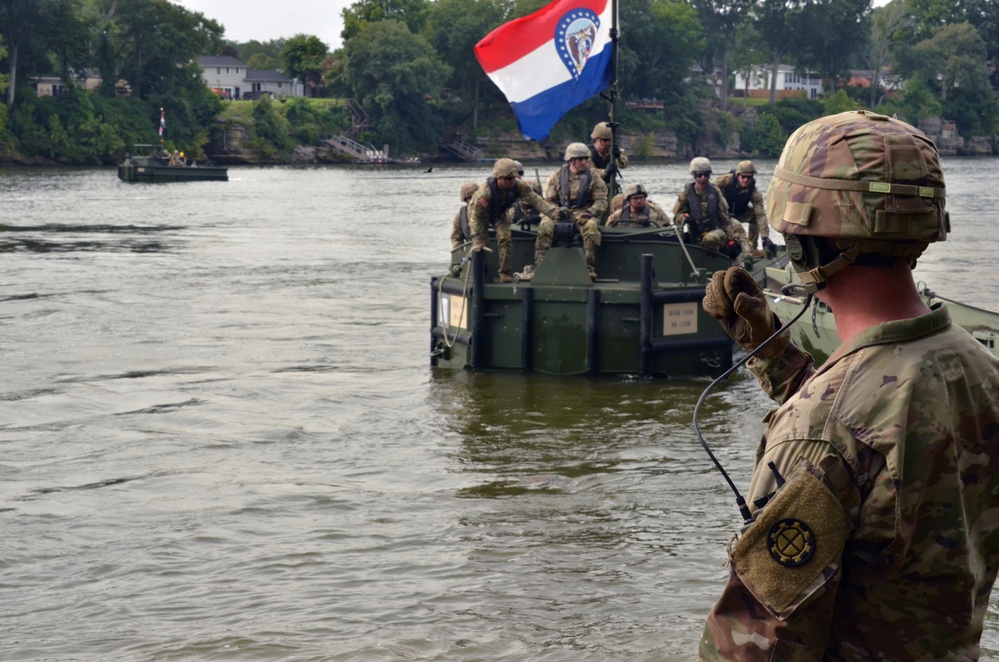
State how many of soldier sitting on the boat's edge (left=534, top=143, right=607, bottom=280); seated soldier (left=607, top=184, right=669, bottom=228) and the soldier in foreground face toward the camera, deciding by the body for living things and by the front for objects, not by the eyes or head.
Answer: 2

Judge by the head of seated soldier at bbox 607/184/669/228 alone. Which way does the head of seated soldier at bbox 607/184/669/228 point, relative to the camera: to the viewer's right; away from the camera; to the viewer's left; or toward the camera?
toward the camera

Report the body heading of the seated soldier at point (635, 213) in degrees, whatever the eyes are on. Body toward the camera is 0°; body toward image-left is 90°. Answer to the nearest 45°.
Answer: approximately 0°

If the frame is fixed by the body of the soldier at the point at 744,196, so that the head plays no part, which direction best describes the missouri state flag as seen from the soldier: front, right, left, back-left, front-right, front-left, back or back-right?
front-right

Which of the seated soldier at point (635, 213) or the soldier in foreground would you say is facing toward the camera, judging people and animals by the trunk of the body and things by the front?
the seated soldier

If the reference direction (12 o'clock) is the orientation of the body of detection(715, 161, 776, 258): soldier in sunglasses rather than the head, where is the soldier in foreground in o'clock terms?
The soldier in foreground is roughly at 12 o'clock from the soldier in sunglasses.

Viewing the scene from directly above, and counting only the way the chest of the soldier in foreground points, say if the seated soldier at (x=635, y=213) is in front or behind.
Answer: in front

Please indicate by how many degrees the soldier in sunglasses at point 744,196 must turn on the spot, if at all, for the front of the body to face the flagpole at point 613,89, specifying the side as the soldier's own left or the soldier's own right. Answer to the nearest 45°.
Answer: approximately 45° to the soldier's own right

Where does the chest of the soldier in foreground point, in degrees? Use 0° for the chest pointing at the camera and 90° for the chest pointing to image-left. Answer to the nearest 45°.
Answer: approximately 135°

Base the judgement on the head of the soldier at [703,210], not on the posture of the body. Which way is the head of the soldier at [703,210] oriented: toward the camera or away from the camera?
toward the camera

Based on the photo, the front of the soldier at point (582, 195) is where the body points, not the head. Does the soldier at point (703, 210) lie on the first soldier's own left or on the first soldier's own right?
on the first soldier's own left

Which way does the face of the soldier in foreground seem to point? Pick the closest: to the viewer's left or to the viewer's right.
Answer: to the viewer's left

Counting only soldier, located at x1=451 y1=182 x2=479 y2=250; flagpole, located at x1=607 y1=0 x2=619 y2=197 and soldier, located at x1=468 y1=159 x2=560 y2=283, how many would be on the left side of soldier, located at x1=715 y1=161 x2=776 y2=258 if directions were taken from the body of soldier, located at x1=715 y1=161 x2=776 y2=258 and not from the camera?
0

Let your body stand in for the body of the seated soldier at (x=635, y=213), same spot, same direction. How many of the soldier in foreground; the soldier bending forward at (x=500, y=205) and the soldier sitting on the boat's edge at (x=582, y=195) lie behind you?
0

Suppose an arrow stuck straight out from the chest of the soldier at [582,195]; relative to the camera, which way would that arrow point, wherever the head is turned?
toward the camera

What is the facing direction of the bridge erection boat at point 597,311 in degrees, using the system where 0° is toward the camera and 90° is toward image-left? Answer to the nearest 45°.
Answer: approximately 0°
